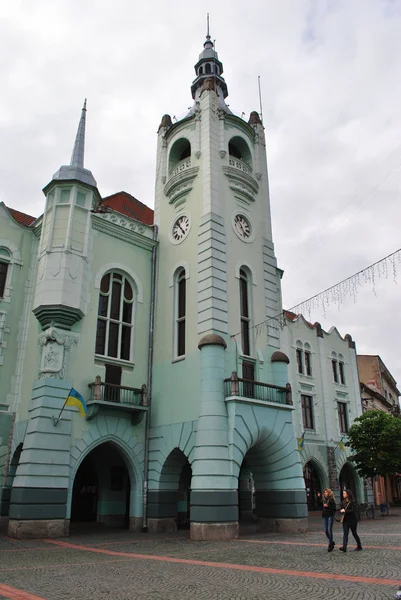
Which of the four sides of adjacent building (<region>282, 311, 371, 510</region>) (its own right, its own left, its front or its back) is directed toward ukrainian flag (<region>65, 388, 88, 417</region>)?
right

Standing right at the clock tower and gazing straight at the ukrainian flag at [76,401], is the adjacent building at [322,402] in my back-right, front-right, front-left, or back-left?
back-right

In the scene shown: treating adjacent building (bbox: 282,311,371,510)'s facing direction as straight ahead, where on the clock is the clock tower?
The clock tower is roughly at 2 o'clock from the adjacent building.

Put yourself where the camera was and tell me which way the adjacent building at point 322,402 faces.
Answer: facing the viewer and to the right of the viewer

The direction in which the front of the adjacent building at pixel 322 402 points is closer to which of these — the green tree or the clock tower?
the green tree
